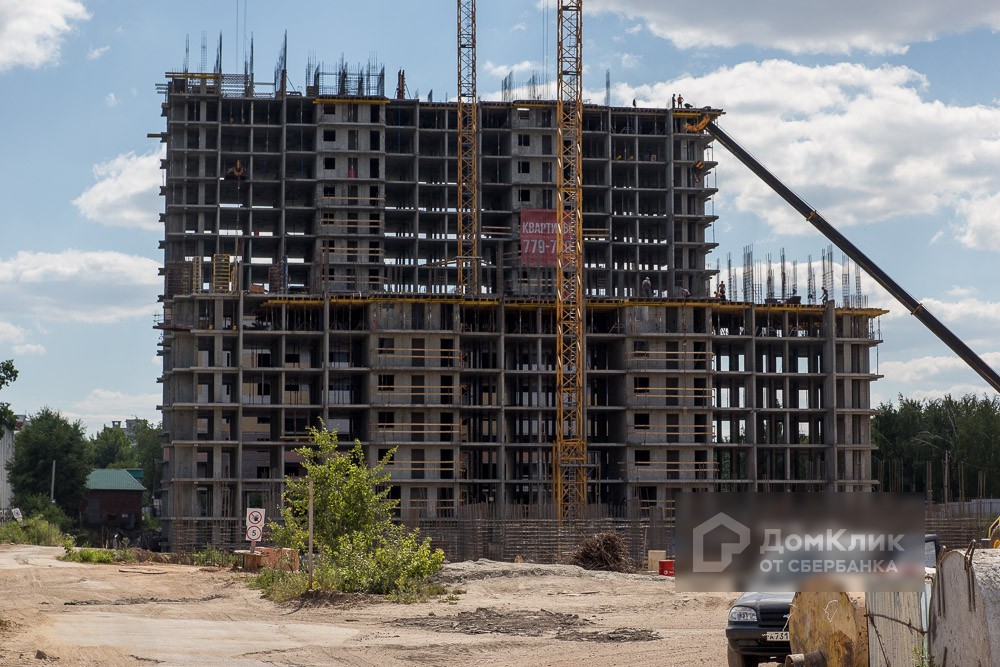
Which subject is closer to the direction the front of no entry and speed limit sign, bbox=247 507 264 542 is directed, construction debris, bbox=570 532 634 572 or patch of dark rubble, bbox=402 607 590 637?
the patch of dark rubble

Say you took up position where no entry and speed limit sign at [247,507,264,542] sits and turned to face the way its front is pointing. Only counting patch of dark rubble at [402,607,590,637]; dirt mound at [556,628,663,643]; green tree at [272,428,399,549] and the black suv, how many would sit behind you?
0

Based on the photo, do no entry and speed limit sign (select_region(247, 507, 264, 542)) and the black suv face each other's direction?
no

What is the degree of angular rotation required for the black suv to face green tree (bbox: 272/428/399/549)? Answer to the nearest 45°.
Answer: approximately 135° to its right

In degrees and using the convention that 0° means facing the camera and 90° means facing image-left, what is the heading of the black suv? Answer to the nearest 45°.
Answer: approximately 0°

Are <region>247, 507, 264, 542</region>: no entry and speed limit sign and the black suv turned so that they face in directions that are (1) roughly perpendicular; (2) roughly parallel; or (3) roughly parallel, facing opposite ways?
roughly parallel

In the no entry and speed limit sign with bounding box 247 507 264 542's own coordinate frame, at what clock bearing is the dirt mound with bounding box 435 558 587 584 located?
The dirt mound is roughly at 10 o'clock from the no entry and speed limit sign.

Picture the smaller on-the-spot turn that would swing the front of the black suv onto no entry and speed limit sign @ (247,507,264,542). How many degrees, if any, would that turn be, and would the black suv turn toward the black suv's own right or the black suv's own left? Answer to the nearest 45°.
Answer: approximately 135° to the black suv's own right

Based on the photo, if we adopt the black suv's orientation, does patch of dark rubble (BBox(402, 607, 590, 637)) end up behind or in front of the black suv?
behind

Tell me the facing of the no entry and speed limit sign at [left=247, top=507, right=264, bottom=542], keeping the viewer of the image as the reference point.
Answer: facing the viewer

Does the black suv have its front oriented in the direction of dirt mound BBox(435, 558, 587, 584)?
no

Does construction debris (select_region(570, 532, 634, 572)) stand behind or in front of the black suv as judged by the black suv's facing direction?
behind

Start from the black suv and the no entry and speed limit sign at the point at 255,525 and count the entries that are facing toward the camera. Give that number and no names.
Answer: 2
